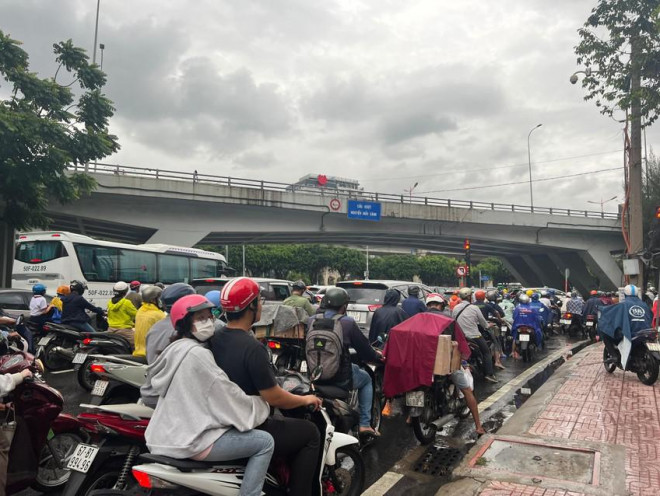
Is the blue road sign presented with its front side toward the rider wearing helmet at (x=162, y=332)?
yes

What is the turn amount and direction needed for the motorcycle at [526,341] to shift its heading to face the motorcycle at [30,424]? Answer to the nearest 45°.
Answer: approximately 180°

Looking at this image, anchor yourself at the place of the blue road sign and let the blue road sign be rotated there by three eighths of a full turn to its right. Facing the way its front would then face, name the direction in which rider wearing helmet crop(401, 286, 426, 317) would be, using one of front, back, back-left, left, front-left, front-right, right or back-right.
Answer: back-left

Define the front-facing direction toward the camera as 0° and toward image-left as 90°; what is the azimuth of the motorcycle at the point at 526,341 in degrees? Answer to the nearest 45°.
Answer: approximately 180°

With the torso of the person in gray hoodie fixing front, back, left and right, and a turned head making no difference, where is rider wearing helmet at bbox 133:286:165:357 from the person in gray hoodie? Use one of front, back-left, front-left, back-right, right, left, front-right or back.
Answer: left

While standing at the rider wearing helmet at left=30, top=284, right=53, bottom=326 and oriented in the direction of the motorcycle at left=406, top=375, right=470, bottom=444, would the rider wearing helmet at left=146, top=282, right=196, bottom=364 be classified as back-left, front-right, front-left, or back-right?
front-right

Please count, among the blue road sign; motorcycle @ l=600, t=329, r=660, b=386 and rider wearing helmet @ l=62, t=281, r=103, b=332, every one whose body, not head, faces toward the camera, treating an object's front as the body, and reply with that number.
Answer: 1

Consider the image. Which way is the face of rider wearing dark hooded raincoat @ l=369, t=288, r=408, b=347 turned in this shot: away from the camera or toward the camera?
away from the camera

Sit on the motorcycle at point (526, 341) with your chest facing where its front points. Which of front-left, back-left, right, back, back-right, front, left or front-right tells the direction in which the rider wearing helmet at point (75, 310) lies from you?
back-left

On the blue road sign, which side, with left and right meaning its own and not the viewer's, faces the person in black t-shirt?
front

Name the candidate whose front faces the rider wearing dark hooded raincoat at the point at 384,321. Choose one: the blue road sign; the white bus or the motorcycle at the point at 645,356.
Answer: the blue road sign

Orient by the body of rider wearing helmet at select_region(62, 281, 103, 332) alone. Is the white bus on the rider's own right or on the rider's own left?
on the rider's own left

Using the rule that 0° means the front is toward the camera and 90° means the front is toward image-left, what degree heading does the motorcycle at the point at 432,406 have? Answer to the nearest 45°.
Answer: approximately 225°

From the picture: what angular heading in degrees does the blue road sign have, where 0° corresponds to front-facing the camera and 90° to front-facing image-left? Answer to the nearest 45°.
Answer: approximately 0°

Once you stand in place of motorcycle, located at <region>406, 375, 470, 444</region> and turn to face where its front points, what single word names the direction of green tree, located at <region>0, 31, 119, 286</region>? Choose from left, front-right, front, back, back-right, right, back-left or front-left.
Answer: left

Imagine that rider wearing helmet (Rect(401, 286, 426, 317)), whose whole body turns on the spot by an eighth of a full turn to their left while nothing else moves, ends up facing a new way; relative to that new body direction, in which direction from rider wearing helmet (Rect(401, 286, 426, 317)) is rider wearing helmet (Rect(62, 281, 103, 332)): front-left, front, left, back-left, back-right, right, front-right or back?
front-left

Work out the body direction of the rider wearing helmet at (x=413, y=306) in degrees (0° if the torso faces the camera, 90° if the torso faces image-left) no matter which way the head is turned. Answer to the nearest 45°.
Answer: approximately 180°
